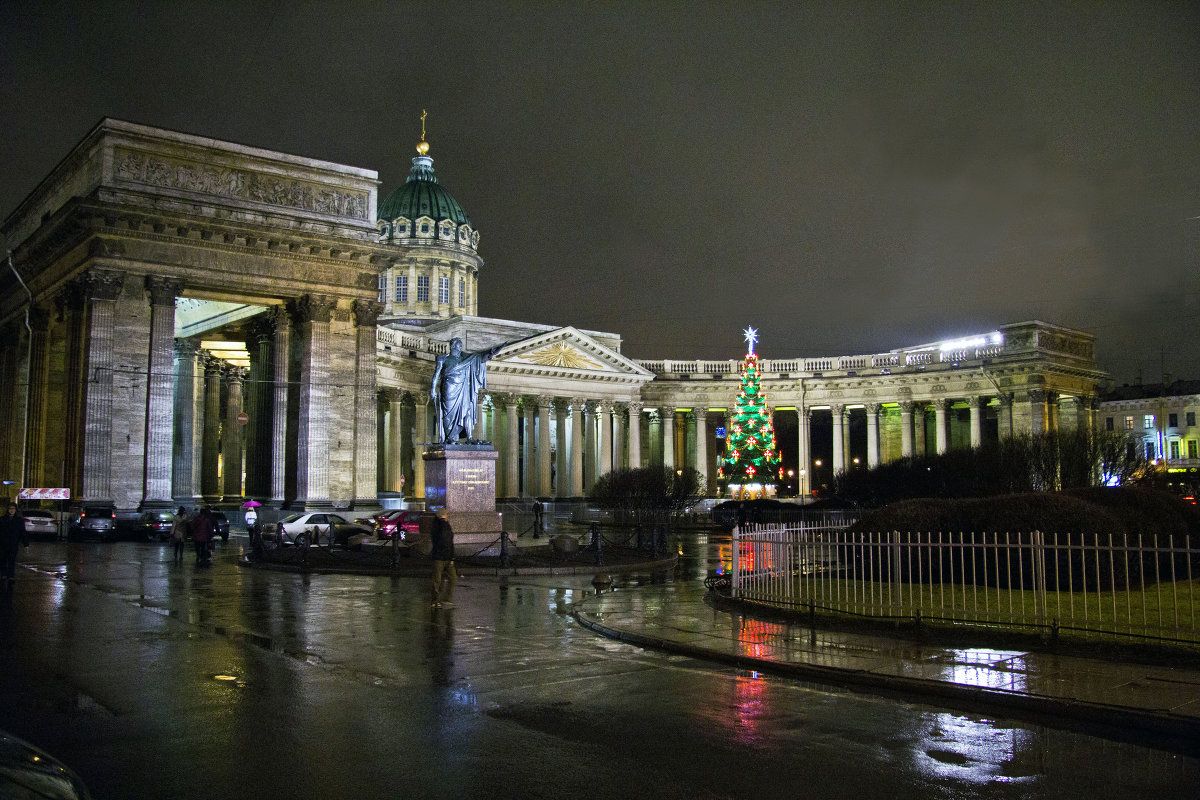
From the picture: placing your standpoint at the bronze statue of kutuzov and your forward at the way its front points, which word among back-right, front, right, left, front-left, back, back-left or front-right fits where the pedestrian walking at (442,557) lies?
front-right

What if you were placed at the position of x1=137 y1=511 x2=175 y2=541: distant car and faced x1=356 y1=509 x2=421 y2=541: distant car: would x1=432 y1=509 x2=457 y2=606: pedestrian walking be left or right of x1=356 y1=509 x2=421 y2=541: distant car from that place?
right

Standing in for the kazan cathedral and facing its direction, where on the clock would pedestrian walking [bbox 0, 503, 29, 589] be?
The pedestrian walking is roughly at 1 o'clock from the kazan cathedral.

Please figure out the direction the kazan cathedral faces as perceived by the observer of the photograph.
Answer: facing the viewer and to the right of the viewer

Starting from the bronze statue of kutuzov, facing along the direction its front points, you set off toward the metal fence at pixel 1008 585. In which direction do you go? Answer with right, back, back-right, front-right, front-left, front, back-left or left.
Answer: front

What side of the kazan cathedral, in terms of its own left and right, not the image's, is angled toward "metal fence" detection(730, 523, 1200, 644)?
front

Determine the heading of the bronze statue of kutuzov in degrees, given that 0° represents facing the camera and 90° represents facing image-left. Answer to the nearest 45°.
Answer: approximately 315°

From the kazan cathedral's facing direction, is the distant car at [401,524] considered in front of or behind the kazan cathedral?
in front

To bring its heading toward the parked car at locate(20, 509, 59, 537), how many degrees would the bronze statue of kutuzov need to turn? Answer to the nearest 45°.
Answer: approximately 180°

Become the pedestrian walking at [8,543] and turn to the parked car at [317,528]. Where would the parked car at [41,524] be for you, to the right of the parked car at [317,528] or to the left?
left

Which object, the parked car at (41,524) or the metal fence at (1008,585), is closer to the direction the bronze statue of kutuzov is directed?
the metal fence
